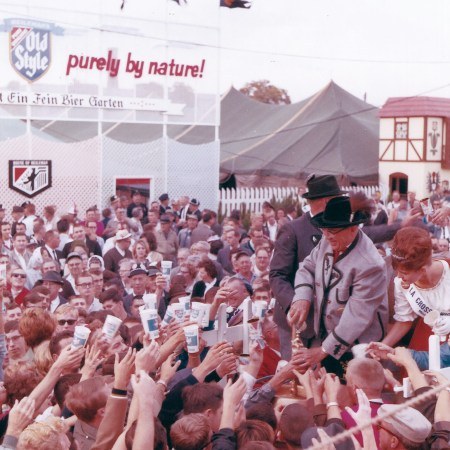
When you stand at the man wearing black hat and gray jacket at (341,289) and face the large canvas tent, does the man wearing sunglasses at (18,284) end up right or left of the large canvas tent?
left

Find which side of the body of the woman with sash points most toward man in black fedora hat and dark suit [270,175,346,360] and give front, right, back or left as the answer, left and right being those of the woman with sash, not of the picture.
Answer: right

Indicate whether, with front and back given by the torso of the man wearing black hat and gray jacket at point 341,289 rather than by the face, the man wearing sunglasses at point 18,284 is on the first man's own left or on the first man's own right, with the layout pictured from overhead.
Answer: on the first man's own right

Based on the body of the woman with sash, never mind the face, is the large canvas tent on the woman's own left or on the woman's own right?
on the woman's own right

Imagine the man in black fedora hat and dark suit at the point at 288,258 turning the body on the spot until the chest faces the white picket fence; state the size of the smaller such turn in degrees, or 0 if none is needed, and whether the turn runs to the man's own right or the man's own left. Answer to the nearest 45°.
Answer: approximately 135° to the man's own left

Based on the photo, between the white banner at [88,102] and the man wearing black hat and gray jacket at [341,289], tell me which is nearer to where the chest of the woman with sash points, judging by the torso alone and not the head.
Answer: the man wearing black hat and gray jacket

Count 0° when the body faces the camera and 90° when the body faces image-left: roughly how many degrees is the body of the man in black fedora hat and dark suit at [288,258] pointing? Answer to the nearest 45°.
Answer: approximately 315°

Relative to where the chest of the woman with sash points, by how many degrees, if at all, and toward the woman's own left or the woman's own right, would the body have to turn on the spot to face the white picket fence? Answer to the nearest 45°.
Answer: approximately 135° to the woman's own right

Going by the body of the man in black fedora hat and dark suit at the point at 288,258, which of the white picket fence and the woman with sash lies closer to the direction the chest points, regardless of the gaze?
the woman with sash

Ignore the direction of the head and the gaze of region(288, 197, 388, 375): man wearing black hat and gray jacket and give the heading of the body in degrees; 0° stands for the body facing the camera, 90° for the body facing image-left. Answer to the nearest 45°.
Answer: approximately 45°

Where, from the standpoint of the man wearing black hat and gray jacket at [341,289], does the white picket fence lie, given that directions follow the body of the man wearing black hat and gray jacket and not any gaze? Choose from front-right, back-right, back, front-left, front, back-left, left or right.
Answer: back-right
